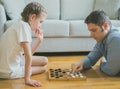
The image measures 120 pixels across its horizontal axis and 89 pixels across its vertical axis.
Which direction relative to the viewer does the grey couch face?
toward the camera

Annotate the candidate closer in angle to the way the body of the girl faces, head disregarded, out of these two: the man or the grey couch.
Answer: the man

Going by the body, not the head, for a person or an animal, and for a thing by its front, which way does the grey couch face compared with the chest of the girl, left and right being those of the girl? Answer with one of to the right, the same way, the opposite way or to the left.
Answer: to the right

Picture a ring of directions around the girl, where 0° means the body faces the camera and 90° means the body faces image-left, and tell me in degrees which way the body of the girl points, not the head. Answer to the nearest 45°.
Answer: approximately 270°

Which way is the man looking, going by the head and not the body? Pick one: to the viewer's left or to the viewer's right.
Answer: to the viewer's left

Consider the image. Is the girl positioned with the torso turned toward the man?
yes

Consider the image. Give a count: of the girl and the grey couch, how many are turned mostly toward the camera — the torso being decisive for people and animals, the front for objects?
1
